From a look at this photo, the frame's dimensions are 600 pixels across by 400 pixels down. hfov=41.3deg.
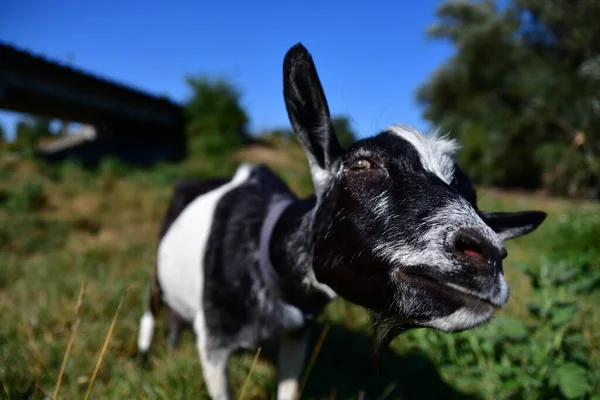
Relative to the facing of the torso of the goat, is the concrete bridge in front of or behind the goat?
behind

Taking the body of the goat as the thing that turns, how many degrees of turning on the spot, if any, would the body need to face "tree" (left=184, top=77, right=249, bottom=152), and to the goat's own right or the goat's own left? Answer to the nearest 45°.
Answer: approximately 135° to the goat's own left

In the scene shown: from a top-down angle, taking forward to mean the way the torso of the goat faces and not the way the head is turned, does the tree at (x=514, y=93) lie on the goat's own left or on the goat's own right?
on the goat's own left

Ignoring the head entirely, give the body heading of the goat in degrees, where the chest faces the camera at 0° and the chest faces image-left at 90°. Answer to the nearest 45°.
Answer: approximately 315°

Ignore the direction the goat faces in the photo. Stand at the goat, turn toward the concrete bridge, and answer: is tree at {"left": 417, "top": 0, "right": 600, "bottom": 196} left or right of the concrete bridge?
right
